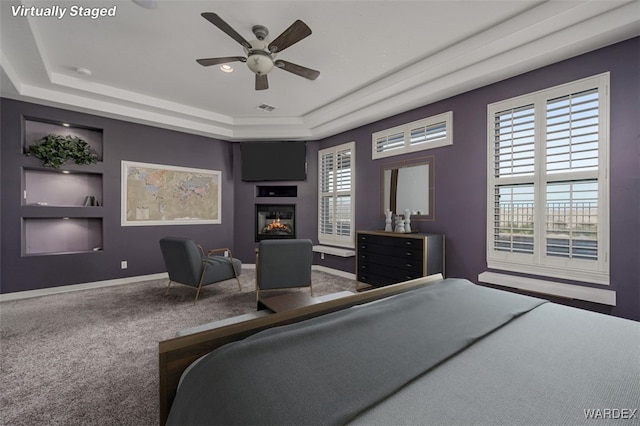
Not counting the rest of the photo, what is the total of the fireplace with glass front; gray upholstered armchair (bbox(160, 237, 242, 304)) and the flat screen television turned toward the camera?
2

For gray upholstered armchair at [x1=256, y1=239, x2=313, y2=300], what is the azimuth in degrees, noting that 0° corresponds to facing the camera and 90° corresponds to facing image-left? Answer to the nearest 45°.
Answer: approximately 180°

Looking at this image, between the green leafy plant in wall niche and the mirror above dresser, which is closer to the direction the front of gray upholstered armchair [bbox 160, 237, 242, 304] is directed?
the mirror above dresser

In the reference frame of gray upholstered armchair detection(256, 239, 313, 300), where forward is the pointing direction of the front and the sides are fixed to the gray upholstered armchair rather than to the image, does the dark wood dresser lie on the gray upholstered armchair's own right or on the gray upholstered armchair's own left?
on the gray upholstered armchair's own right

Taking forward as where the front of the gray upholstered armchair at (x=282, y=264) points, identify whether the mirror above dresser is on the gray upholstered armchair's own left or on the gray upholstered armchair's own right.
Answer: on the gray upholstered armchair's own right

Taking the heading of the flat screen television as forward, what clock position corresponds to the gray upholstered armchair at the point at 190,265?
The gray upholstered armchair is roughly at 1 o'clock from the flat screen television.

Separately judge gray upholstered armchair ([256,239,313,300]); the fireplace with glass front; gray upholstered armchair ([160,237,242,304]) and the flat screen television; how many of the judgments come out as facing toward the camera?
2

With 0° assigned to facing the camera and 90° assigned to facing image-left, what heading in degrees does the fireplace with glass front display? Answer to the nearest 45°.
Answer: approximately 0°

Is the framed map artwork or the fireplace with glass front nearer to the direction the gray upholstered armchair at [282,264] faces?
the fireplace with glass front

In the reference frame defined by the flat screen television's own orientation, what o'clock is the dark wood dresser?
The dark wood dresser is roughly at 11 o'clock from the flat screen television.

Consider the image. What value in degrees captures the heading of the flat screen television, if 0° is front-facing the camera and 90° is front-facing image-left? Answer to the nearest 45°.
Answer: approximately 0°

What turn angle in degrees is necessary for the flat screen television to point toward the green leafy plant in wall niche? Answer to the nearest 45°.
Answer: approximately 45° to its right

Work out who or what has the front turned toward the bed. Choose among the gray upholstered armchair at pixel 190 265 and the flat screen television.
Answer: the flat screen television
